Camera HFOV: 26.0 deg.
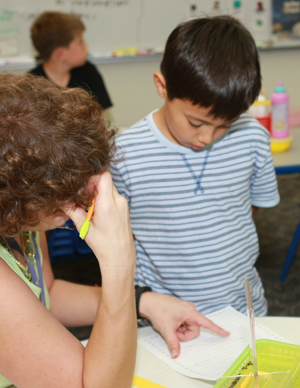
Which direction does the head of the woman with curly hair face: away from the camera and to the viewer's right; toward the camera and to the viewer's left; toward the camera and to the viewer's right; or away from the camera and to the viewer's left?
away from the camera and to the viewer's right

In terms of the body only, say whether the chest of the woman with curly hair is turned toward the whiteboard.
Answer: no

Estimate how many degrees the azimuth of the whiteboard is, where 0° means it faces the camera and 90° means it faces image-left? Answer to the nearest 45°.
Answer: approximately 0°

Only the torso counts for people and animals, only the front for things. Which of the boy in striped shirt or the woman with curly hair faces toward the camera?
the boy in striped shirt

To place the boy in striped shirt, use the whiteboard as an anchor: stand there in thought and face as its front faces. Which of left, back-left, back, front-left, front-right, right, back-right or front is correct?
front

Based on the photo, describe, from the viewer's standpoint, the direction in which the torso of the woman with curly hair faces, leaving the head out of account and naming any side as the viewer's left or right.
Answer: facing to the right of the viewer

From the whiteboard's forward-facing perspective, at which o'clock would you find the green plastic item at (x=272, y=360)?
The green plastic item is roughly at 12 o'clock from the whiteboard.

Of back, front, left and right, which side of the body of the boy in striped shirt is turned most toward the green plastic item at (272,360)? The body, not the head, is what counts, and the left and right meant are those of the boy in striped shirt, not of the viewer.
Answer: front

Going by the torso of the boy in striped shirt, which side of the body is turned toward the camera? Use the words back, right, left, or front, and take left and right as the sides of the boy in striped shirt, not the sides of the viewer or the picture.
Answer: front

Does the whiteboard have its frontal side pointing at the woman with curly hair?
yes

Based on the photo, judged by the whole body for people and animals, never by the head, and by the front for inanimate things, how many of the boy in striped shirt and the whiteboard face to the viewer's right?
0

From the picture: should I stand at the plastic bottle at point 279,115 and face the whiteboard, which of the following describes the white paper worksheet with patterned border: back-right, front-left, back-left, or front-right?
back-left
